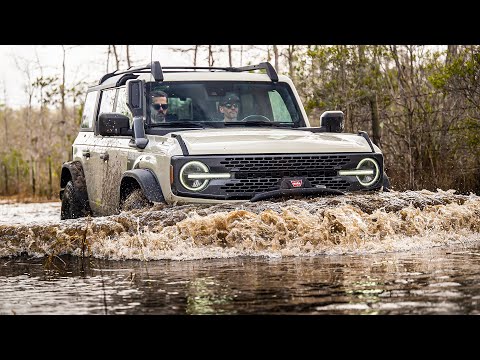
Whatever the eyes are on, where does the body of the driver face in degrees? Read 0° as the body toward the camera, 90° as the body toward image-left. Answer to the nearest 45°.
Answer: approximately 315°

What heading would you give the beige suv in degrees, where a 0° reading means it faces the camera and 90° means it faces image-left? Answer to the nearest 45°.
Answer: approximately 315°

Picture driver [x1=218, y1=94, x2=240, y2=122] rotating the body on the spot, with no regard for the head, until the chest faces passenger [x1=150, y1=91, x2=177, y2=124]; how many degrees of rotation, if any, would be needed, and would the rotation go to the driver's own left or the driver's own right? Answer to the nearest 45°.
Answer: approximately 135° to the driver's own right
